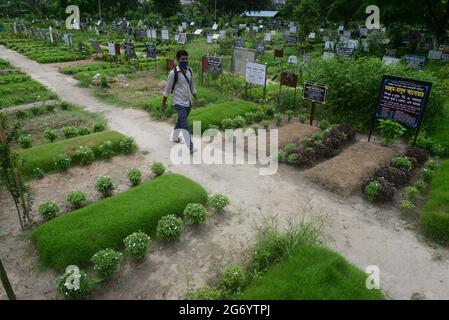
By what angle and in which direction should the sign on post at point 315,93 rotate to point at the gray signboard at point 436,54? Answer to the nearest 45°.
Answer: approximately 135° to its left

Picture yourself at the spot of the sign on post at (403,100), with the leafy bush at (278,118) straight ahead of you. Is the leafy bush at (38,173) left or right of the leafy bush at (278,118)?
left

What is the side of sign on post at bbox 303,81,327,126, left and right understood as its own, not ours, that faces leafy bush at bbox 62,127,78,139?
right

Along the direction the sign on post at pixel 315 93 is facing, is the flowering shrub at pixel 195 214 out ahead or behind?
ahead

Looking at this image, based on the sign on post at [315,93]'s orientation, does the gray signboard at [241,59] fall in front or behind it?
behind

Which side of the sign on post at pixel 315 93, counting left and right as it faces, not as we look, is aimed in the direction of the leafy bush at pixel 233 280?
front

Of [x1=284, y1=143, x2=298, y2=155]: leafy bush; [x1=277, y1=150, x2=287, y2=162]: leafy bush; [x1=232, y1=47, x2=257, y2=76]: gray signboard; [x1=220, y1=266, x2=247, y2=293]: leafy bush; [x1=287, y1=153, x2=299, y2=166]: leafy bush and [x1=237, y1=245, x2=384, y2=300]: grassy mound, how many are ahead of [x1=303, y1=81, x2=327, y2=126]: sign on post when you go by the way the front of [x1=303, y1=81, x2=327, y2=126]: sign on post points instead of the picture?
5

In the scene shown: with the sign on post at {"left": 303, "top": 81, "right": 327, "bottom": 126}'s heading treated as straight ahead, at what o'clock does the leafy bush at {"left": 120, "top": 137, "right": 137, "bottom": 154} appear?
The leafy bush is roughly at 2 o'clock from the sign on post.

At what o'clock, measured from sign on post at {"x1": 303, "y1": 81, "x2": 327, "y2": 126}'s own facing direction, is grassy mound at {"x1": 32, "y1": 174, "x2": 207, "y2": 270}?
The grassy mound is roughly at 1 o'clock from the sign on post.

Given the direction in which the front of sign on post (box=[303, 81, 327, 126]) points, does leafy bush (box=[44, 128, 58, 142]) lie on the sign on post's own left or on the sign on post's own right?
on the sign on post's own right

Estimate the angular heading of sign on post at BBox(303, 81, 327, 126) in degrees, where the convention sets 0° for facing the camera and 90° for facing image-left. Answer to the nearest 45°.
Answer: approximately 0°

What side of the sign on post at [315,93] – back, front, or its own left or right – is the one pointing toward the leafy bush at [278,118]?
right

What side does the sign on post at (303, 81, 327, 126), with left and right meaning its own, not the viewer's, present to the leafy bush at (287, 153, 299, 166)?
front

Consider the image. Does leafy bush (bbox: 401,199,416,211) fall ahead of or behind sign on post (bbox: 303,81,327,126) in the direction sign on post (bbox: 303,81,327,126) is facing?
ahead

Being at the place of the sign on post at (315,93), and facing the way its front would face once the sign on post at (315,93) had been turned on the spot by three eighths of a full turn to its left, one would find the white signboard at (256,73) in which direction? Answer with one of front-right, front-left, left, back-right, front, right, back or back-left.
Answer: left
